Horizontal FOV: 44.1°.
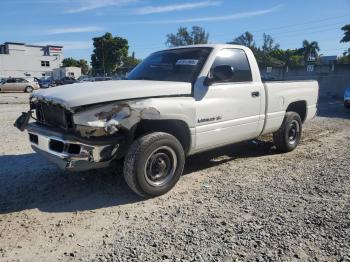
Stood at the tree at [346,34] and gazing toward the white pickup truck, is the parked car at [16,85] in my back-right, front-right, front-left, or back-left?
front-right

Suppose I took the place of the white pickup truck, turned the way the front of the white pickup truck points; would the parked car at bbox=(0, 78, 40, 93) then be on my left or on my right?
on my right

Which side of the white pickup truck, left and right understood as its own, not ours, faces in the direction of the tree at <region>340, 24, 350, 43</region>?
back

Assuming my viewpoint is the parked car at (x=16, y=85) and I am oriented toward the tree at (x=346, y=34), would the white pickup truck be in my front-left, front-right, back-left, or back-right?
front-right

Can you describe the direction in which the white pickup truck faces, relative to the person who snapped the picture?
facing the viewer and to the left of the viewer

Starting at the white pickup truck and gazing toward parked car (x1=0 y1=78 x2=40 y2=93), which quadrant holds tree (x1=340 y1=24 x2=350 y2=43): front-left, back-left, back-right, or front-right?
front-right

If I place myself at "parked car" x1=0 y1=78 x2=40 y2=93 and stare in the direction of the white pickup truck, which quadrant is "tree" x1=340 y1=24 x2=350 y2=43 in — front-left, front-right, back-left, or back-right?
front-left
